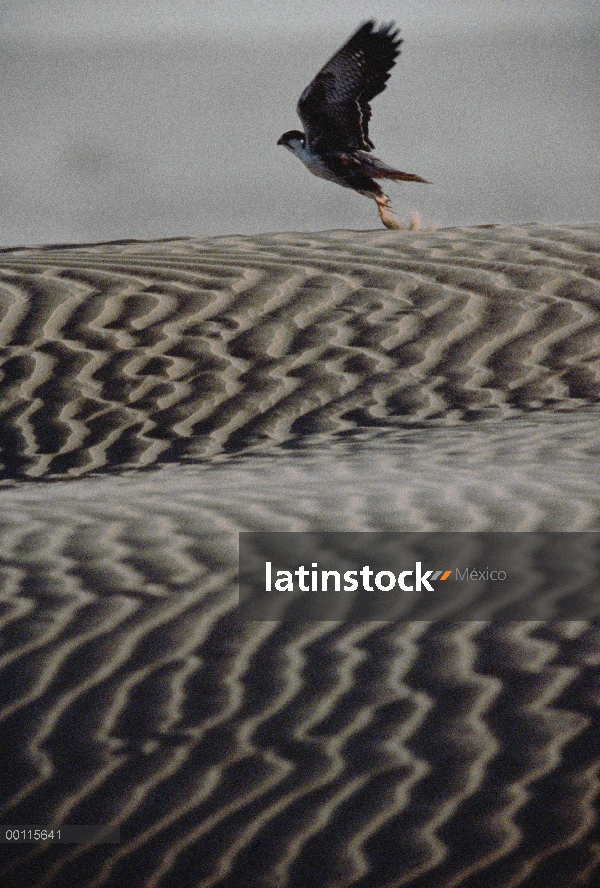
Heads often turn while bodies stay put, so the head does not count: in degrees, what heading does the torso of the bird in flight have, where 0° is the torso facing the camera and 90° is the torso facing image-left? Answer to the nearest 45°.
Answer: approximately 90°
